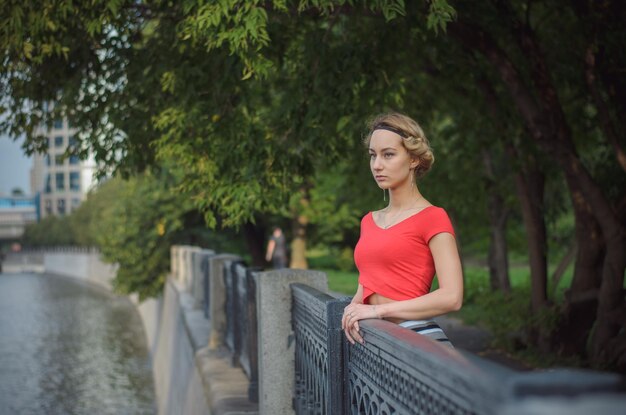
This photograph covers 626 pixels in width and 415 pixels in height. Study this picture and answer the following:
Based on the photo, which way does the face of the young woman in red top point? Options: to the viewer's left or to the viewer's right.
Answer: to the viewer's left

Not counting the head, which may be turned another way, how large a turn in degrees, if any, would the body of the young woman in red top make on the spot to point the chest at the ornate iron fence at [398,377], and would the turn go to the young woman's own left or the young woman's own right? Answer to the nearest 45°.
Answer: approximately 45° to the young woman's own left

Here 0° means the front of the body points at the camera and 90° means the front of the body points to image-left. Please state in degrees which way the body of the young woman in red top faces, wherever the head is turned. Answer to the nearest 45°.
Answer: approximately 45°

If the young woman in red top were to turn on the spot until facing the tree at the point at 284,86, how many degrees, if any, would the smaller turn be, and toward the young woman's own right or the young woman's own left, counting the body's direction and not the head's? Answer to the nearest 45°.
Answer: approximately 135° to the young woman's own right

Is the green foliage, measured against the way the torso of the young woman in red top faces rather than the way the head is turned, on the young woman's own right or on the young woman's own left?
on the young woman's own right

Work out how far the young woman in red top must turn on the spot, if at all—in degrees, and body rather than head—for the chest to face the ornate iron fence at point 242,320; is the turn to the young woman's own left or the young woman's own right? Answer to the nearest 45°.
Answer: approximately 135° to the young woman's own right
